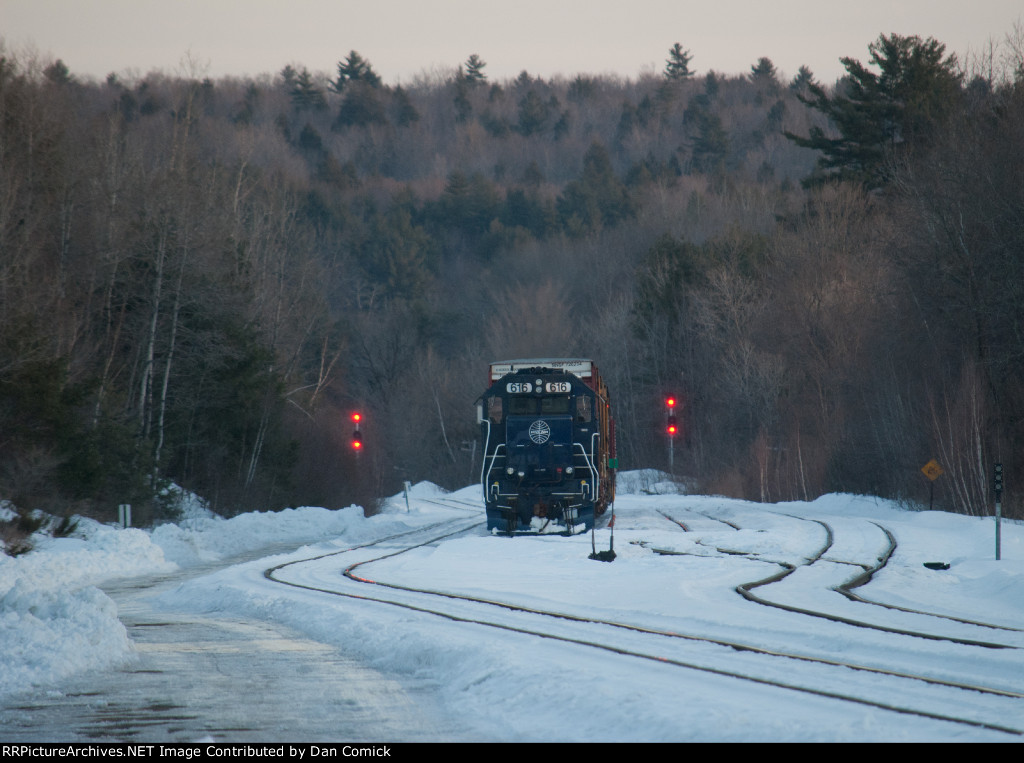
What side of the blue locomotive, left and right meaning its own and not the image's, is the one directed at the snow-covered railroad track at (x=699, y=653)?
front

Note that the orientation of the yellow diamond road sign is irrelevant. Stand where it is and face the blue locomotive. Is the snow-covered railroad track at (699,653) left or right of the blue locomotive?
left

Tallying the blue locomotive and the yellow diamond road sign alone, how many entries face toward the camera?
2

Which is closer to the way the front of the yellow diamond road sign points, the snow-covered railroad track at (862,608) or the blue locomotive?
the snow-covered railroad track

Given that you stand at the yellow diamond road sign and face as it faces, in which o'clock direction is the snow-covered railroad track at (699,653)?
The snow-covered railroad track is roughly at 12 o'clock from the yellow diamond road sign.

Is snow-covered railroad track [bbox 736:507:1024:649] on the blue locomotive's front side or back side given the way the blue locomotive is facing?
on the front side

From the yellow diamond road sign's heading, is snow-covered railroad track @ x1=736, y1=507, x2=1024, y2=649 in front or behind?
in front

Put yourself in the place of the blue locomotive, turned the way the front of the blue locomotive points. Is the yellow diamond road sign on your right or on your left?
on your left

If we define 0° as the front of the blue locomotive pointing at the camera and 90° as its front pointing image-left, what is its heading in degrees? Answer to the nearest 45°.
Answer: approximately 0°
